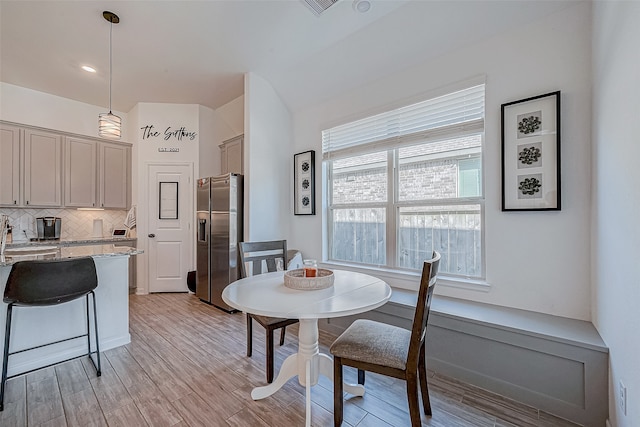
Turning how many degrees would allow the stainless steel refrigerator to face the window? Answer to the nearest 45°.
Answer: approximately 90° to its left

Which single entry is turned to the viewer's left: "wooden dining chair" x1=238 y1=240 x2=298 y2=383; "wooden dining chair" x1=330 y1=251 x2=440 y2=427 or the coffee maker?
"wooden dining chair" x1=330 y1=251 x2=440 y2=427

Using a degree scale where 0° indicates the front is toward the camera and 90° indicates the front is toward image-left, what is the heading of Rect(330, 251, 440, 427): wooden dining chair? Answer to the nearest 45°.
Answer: approximately 90°

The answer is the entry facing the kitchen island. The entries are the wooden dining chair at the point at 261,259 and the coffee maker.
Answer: the coffee maker

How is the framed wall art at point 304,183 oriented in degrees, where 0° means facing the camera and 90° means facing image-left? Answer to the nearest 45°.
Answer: approximately 45°

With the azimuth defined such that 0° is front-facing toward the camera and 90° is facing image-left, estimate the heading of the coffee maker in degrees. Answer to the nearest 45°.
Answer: approximately 0°

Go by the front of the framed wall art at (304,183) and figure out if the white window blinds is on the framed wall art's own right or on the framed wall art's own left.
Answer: on the framed wall art's own left

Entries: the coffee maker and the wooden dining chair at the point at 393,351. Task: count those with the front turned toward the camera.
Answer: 1

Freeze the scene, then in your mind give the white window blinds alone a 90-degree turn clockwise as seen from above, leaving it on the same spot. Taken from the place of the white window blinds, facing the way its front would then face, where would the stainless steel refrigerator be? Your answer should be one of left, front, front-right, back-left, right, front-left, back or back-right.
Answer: front-left

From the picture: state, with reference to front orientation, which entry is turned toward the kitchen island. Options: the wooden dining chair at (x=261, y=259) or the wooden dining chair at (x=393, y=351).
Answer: the wooden dining chair at (x=393, y=351)

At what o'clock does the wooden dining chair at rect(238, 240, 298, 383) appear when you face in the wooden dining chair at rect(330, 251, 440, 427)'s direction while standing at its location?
the wooden dining chair at rect(238, 240, 298, 383) is roughly at 1 o'clock from the wooden dining chair at rect(330, 251, 440, 427).
